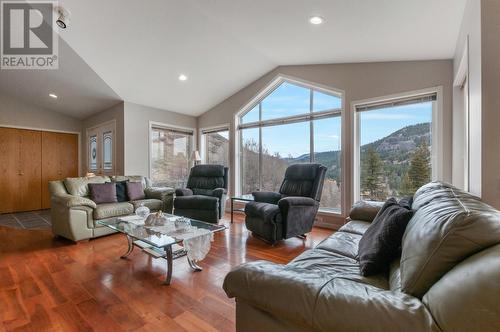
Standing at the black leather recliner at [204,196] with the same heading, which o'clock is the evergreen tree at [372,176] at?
The evergreen tree is roughly at 8 o'clock from the black leather recliner.

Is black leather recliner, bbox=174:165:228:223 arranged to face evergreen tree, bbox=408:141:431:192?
no

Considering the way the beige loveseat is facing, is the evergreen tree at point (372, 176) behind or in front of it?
in front

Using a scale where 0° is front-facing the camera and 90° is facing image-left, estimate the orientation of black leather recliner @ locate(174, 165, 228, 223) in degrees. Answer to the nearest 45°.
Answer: approximately 45°

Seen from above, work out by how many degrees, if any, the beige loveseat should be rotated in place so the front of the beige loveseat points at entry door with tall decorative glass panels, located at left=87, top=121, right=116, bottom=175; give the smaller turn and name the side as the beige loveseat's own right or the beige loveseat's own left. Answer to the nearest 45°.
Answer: approximately 135° to the beige loveseat's own left

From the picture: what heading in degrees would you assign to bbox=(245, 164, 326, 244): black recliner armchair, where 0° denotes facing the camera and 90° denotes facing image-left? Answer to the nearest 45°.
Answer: approximately 45°

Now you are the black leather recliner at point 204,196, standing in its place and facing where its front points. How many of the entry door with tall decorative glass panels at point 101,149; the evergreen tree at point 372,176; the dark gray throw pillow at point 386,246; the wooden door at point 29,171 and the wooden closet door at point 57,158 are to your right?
3

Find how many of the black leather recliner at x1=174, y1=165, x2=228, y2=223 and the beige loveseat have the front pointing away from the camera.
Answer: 0

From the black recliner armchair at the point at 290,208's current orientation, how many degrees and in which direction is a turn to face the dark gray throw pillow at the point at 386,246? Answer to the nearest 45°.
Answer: approximately 45° to its left

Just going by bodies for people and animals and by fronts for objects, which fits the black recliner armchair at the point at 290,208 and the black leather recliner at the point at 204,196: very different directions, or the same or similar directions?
same or similar directions

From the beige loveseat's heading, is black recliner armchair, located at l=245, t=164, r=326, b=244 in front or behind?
in front

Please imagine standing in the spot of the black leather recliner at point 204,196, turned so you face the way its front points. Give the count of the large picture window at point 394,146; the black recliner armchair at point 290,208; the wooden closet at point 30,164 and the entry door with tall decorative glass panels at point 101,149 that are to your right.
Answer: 2

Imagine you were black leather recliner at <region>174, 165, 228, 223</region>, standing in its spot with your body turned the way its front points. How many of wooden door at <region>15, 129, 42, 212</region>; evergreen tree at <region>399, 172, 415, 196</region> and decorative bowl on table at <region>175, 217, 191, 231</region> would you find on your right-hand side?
1

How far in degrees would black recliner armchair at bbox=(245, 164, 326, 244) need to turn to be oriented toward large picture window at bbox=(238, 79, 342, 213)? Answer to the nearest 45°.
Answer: approximately 135° to its right

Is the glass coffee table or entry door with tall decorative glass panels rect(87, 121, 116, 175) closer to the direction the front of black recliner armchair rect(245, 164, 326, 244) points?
the glass coffee table

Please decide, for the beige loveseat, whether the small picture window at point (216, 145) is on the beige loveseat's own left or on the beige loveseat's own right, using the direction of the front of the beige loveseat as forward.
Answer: on the beige loveseat's own left

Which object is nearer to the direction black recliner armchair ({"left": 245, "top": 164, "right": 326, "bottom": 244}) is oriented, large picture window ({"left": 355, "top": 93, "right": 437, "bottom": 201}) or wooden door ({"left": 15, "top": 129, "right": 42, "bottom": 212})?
the wooden door

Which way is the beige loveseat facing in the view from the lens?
facing the viewer and to the right of the viewer

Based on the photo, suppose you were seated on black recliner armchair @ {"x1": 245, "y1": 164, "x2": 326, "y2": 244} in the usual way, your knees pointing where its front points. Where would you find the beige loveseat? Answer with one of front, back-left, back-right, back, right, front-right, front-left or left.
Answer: front-right

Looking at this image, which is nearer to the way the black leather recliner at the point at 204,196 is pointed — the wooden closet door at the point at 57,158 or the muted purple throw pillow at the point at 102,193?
the muted purple throw pillow
